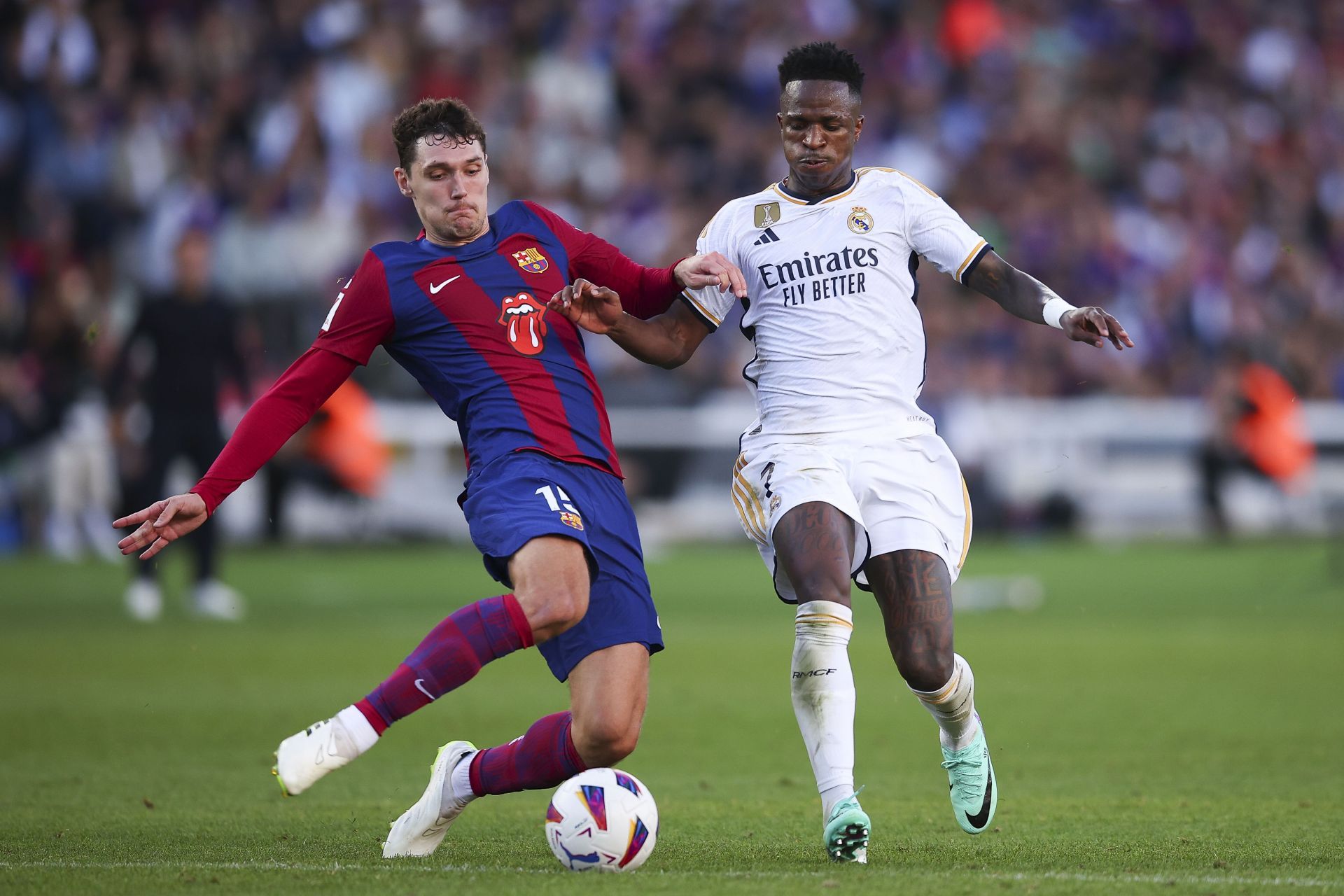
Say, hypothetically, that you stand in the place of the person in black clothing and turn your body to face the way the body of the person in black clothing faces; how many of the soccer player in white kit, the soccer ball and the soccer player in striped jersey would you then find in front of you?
3

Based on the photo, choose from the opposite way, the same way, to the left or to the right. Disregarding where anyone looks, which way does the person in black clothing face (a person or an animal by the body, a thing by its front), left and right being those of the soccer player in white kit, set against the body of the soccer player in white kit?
the same way

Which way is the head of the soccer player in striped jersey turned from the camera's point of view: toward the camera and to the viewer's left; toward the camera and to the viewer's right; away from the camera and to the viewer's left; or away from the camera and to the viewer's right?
toward the camera and to the viewer's right

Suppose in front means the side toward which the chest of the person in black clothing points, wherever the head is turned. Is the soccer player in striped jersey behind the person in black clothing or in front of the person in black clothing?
in front

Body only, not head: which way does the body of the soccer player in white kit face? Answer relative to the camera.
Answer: toward the camera

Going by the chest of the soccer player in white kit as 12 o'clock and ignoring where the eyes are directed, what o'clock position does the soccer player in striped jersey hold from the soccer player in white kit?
The soccer player in striped jersey is roughly at 2 o'clock from the soccer player in white kit.

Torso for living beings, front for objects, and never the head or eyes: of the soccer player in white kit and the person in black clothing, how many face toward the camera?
2

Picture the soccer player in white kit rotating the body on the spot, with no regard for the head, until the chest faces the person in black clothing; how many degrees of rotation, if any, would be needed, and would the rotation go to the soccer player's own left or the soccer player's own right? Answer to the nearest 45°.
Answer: approximately 135° to the soccer player's own right

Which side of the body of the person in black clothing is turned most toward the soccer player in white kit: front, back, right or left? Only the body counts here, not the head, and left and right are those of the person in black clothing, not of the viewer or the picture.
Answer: front

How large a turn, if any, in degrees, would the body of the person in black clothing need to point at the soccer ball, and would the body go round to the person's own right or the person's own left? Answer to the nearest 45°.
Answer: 0° — they already face it

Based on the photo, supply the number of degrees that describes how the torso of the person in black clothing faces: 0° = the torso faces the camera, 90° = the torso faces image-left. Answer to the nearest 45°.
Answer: approximately 0°
